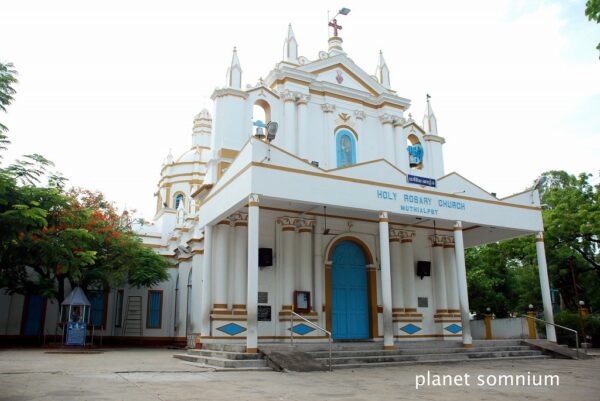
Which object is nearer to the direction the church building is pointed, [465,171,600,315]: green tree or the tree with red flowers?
the green tree

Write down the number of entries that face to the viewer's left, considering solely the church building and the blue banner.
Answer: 0

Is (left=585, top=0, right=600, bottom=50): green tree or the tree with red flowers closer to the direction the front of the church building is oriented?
the green tree

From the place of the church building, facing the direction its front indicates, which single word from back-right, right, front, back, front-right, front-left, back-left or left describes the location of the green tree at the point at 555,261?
left

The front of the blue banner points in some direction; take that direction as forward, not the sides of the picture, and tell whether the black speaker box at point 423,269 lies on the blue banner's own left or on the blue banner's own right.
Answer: on the blue banner's own left

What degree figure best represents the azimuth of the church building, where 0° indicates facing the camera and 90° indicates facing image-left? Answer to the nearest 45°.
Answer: approximately 315°

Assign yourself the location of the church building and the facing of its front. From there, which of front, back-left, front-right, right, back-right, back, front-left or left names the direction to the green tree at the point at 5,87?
right

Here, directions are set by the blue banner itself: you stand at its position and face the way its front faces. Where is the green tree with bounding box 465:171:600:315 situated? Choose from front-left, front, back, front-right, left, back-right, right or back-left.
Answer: left

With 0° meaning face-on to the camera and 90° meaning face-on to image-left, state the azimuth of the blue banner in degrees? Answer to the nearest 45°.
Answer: approximately 0°
